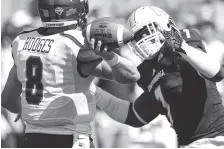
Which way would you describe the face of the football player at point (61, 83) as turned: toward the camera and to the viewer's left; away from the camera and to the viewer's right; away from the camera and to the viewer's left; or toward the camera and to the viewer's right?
away from the camera and to the viewer's right

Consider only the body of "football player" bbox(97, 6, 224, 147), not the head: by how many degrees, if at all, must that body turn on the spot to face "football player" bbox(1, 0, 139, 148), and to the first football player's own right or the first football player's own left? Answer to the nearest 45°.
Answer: approximately 45° to the first football player's own right

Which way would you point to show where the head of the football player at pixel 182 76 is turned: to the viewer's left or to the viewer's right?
to the viewer's left

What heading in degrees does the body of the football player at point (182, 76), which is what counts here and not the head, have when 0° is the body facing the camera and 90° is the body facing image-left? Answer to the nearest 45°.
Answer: approximately 45°
